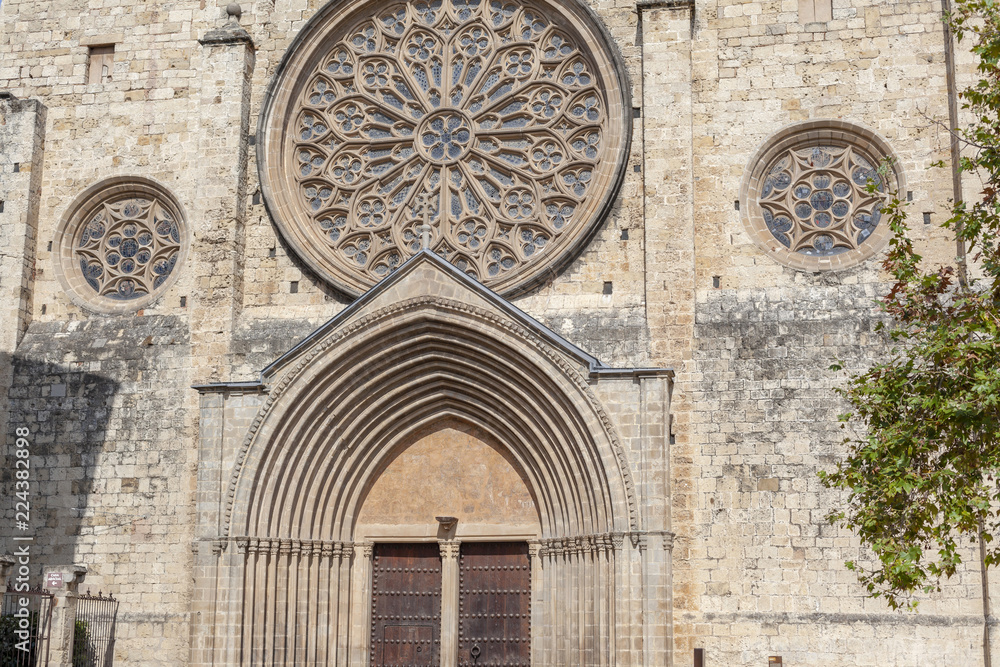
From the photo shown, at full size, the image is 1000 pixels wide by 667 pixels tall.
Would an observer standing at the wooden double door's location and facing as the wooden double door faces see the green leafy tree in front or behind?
in front

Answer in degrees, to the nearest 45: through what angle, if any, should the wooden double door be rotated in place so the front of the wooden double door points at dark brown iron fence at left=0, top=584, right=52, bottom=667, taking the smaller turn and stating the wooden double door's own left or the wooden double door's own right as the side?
approximately 90° to the wooden double door's own right

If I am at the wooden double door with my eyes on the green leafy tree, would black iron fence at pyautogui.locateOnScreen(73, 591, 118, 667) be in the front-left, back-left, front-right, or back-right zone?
back-right

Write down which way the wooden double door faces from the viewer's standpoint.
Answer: facing the viewer

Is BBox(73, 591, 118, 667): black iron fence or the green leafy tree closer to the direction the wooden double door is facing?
the green leafy tree

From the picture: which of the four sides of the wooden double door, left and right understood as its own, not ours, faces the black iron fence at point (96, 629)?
right

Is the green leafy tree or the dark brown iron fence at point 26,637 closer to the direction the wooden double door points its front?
the green leafy tree

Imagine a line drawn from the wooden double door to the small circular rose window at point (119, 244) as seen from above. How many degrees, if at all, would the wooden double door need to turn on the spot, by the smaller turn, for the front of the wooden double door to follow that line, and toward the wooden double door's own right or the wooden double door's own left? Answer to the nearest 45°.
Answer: approximately 90° to the wooden double door's own right
